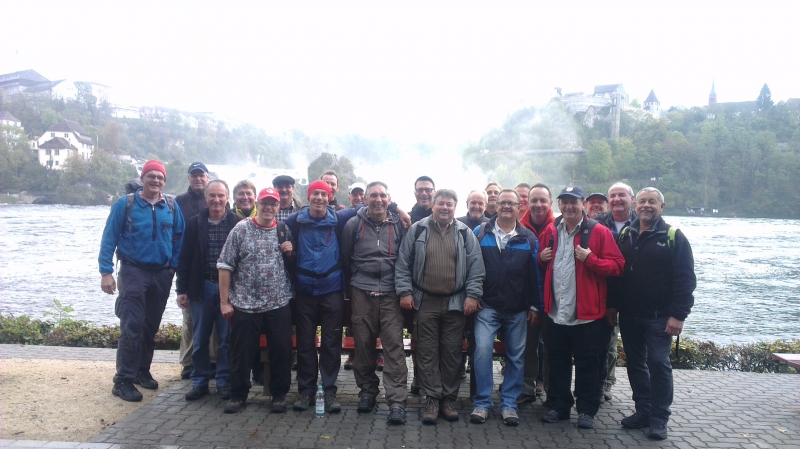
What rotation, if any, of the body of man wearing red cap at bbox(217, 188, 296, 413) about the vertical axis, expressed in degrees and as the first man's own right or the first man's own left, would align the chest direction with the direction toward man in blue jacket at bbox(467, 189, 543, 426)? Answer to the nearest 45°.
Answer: approximately 90° to the first man's own left

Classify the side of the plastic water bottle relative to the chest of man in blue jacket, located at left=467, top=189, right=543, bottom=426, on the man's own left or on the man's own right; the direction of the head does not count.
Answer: on the man's own right

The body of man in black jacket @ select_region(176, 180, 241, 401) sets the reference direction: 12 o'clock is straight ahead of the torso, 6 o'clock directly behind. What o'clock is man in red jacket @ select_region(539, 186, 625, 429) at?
The man in red jacket is roughly at 10 o'clock from the man in black jacket.

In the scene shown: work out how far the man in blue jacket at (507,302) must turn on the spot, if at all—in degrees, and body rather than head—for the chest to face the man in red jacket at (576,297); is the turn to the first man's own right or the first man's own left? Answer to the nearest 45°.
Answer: approximately 90° to the first man's own left

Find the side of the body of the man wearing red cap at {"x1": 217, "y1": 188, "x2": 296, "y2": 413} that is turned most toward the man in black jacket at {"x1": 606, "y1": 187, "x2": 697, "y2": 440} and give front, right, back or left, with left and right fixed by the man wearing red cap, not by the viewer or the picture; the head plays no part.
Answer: left

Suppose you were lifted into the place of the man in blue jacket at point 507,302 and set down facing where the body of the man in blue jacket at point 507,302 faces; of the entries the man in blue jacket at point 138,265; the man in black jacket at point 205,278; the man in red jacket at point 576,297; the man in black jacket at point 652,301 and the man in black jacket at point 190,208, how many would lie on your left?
2

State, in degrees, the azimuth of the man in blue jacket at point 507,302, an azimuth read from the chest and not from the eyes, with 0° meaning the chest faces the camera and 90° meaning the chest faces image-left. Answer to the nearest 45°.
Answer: approximately 0°

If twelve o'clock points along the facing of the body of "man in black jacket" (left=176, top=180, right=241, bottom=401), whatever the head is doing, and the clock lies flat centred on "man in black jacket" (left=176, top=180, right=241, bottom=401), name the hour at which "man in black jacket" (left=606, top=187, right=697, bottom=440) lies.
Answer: "man in black jacket" (left=606, top=187, right=697, bottom=440) is roughly at 10 o'clock from "man in black jacket" (left=176, top=180, right=241, bottom=401).

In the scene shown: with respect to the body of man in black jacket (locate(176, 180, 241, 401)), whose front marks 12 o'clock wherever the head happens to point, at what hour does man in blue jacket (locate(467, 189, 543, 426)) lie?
The man in blue jacket is roughly at 10 o'clock from the man in black jacket.

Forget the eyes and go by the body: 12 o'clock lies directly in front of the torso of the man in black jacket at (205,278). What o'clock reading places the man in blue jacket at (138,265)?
The man in blue jacket is roughly at 4 o'clock from the man in black jacket.
